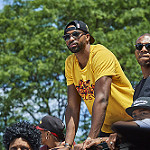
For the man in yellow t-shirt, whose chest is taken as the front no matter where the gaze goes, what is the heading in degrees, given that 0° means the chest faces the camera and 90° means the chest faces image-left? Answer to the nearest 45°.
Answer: approximately 45°
